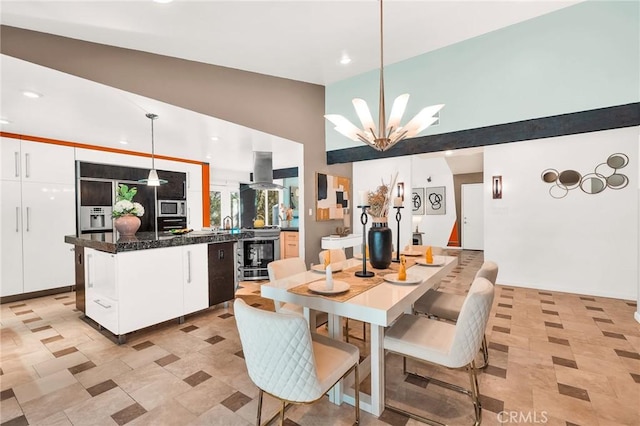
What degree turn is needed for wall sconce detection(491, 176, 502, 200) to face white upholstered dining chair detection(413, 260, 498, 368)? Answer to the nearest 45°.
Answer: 0° — it already faces it

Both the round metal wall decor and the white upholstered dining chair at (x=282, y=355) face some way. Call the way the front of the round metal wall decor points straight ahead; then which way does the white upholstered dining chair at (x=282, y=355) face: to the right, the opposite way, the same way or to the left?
the opposite way

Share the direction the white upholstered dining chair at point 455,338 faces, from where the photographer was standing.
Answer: facing away from the viewer and to the left of the viewer

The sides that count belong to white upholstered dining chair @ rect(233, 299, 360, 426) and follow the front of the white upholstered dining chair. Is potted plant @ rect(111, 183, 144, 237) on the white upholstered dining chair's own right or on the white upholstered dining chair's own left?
on the white upholstered dining chair's own left

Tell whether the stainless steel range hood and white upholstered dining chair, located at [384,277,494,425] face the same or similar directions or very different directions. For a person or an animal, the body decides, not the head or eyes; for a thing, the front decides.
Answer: very different directions

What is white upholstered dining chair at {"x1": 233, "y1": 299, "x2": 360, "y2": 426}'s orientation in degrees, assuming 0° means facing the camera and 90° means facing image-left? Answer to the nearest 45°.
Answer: approximately 225°

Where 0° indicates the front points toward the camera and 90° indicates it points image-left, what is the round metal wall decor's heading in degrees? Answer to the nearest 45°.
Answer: approximately 0°

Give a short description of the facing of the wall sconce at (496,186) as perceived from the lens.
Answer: facing the viewer

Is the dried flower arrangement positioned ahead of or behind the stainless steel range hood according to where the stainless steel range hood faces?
ahead

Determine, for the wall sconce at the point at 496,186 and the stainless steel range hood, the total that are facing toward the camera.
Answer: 2

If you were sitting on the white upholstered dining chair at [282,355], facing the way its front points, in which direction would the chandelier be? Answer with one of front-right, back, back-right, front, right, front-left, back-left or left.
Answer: front

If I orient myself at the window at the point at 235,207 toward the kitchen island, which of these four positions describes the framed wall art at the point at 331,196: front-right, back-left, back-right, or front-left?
front-left

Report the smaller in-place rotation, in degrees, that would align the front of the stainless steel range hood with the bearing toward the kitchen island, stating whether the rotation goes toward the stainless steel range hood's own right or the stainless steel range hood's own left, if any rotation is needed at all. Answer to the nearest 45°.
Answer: approximately 45° to the stainless steel range hood's own right

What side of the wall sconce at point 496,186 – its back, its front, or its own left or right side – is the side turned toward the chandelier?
front

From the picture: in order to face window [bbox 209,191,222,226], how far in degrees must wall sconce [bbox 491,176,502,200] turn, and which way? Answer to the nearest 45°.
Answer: approximately 90° to its right

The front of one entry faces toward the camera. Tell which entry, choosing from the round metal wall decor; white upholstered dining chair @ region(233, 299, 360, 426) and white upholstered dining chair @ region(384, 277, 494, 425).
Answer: the round metal wall decor

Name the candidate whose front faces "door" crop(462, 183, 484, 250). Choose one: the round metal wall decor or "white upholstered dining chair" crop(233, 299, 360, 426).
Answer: the white upholstered dining chair

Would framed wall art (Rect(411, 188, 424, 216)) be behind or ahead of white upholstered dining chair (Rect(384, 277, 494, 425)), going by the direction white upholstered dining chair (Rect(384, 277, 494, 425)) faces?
ahead

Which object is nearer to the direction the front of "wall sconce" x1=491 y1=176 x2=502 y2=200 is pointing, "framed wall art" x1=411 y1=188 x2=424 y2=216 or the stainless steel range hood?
the stainless steel range hood
